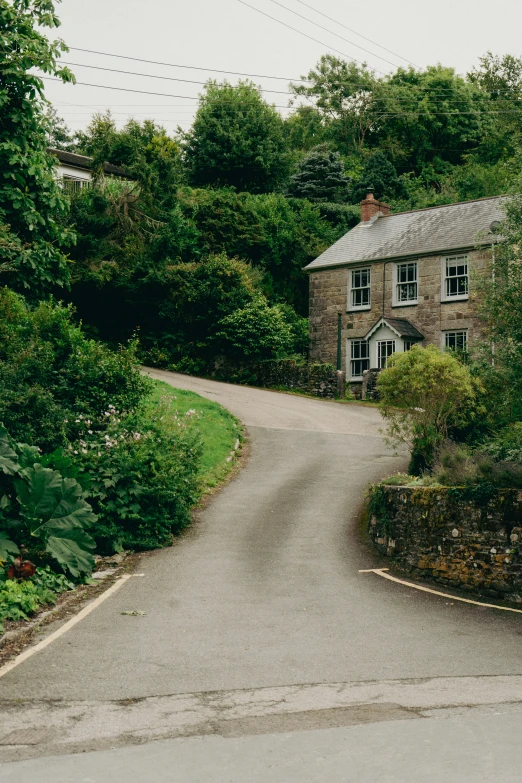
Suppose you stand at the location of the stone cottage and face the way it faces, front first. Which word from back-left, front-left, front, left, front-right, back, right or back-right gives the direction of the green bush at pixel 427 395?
front-left

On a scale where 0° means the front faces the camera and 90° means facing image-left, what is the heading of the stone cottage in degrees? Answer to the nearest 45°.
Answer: approximately 45°

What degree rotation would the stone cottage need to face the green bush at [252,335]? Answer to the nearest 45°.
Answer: approximately 45° to its right

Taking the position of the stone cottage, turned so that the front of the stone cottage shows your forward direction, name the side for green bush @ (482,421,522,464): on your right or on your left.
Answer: on your left

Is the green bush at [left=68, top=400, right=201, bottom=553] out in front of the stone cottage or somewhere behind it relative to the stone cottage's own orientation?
in front
